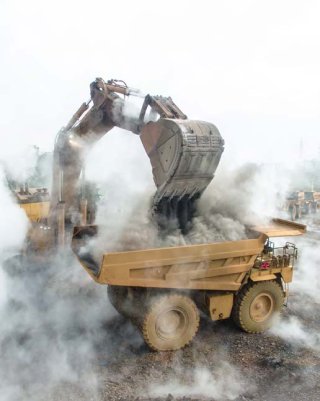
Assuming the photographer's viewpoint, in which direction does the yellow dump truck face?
facing away from the viewer and to the right of the viewer

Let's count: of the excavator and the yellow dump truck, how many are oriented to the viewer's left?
0

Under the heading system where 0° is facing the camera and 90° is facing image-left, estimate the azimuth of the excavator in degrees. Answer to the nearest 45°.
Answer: approximately 315°
